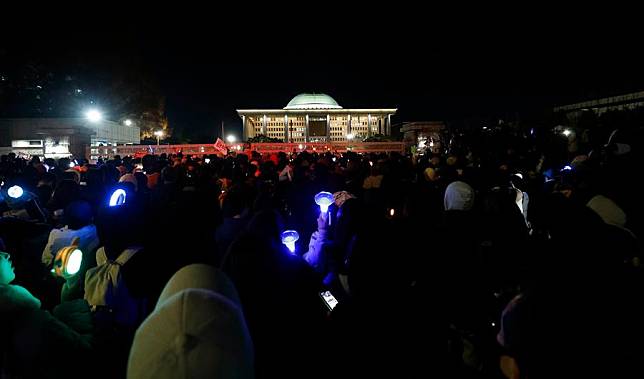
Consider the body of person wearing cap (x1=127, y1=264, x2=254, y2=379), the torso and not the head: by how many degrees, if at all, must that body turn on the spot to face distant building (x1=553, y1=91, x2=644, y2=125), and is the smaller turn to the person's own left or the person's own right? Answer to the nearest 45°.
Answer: approximately 45° to the person's own right

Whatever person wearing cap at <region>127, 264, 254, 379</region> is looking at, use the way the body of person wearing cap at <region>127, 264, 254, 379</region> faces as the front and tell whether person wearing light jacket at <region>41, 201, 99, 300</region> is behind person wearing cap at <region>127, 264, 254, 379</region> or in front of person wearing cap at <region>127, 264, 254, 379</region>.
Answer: in front

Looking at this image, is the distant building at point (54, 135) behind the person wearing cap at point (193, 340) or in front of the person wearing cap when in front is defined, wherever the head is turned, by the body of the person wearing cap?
in front

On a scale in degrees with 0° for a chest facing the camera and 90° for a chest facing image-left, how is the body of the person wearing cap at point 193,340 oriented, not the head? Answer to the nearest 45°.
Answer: approximately 180°

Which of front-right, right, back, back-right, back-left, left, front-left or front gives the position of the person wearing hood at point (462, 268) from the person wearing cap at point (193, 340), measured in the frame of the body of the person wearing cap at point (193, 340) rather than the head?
front-right

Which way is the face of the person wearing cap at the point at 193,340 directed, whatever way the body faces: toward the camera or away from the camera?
away from the camera

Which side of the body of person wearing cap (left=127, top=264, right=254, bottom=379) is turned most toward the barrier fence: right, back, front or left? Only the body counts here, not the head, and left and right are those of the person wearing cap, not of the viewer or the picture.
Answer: front

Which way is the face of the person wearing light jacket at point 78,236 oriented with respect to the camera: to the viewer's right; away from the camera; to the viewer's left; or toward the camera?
away from the camera

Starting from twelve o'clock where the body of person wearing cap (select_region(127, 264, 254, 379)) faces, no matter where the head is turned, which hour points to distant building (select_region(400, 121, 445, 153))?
The distant building is roughly at 1 o'clock from the person wearing cap.

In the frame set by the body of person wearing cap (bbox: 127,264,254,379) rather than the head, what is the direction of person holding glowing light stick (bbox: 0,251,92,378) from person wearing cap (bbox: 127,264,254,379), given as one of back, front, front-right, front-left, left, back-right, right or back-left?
front-left
